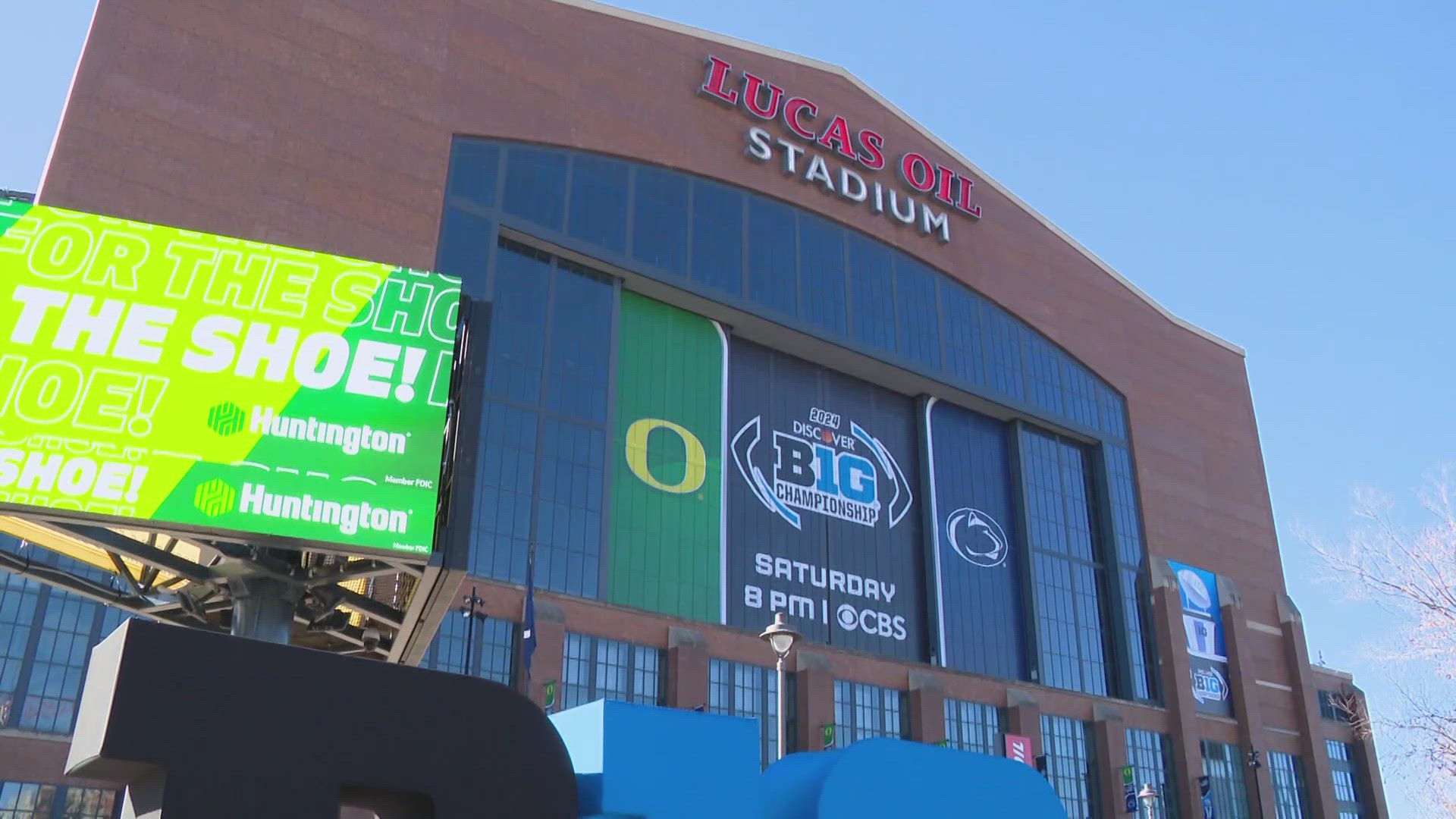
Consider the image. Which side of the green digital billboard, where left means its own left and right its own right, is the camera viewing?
front
